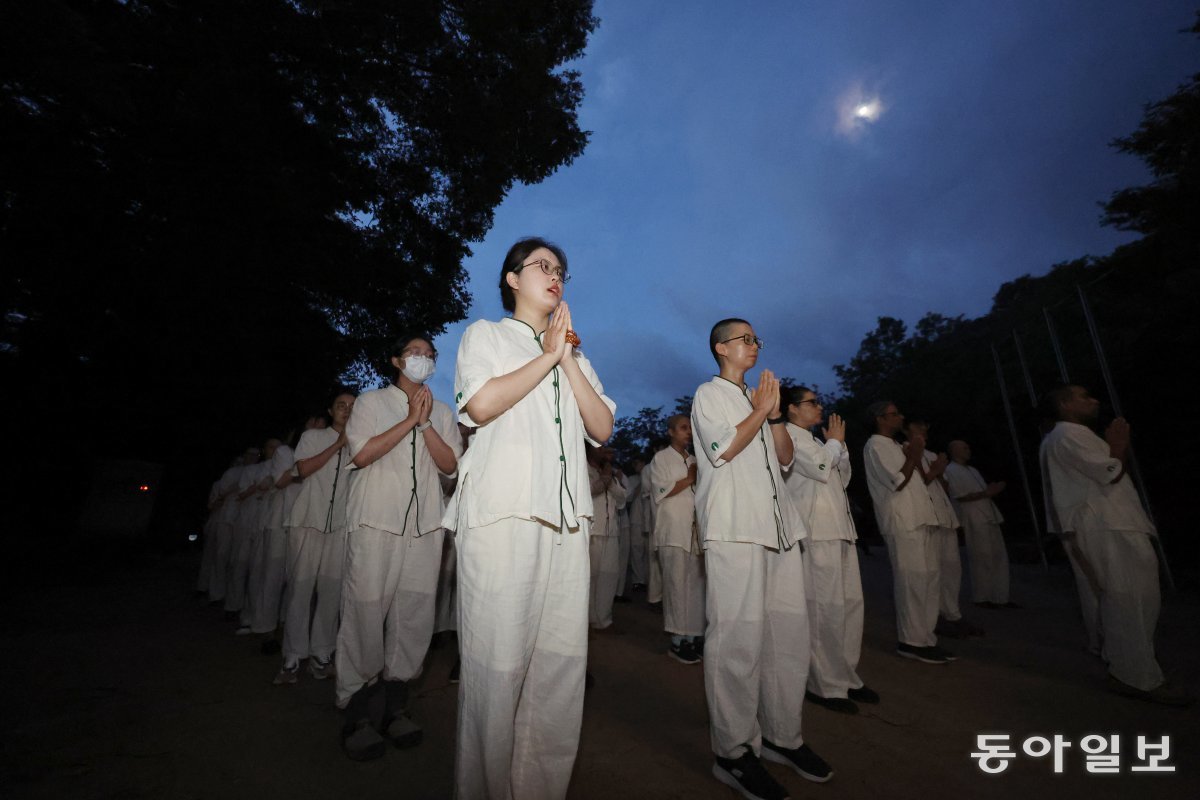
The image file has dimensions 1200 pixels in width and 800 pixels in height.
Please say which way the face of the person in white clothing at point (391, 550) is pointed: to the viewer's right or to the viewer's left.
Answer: to the viewer's right

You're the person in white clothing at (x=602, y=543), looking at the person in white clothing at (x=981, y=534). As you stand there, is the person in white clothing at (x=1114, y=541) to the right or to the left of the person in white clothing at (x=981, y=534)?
right

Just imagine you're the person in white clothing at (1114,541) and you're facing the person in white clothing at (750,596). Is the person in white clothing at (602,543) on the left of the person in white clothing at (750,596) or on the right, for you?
right

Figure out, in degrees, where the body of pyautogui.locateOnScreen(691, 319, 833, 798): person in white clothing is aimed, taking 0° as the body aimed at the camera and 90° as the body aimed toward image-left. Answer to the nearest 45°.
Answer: approximately 315°

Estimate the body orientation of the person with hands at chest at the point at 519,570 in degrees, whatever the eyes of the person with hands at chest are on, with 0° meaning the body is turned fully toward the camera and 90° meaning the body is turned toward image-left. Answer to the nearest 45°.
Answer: approximately 315°

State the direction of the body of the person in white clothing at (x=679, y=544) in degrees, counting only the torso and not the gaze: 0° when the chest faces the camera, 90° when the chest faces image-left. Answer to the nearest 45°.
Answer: approximately 315°

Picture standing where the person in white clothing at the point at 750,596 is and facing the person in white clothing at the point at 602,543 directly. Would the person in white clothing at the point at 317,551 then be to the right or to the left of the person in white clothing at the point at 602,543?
left

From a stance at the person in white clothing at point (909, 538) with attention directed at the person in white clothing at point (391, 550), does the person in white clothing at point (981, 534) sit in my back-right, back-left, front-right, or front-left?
back-right

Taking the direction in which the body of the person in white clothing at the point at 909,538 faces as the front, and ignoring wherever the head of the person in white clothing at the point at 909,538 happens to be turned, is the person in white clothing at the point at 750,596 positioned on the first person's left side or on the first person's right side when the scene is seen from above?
on the first person's right side
